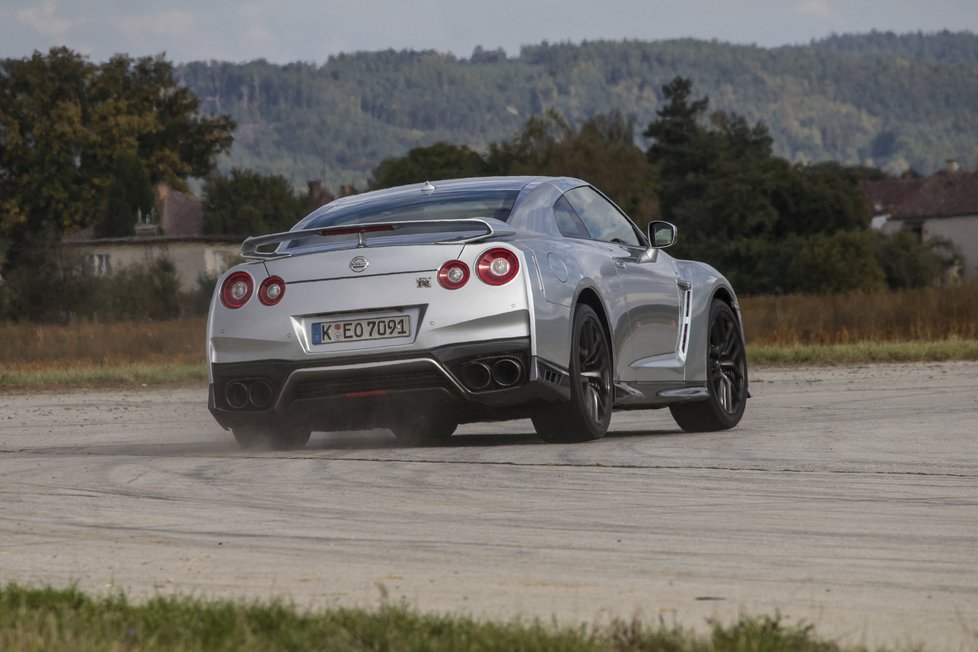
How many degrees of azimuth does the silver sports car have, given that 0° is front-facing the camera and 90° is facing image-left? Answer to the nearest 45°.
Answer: approximately 225°
